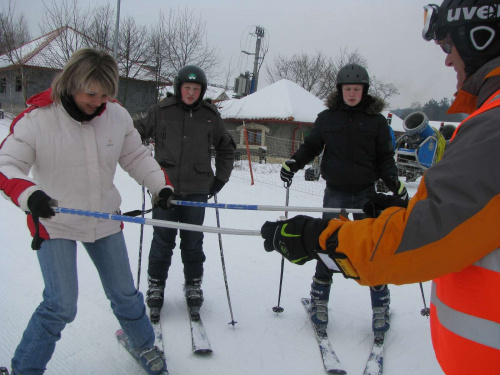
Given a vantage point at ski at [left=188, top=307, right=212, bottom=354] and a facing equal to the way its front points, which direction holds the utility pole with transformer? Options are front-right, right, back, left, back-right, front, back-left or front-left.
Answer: back

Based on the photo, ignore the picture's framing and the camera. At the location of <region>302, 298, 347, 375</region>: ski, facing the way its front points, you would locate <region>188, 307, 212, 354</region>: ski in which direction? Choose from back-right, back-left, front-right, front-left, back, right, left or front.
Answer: right

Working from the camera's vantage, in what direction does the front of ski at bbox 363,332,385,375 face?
facing the viewer

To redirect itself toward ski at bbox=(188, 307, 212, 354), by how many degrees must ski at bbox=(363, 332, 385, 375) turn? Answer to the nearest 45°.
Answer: approximately 90° to its right

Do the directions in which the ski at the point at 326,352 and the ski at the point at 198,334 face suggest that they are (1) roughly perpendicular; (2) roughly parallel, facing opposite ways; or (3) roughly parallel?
roughly parallel

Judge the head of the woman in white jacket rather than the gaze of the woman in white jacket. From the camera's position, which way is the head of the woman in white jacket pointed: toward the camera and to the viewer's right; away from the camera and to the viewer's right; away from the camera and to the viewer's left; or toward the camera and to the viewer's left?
toward the camera and to the viewer's right

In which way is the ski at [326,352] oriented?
toward the camera

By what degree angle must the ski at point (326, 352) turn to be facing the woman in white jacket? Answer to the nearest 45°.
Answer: approximately 45° to its right

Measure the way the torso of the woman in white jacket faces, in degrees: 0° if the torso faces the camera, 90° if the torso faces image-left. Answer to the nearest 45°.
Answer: approximately 315°

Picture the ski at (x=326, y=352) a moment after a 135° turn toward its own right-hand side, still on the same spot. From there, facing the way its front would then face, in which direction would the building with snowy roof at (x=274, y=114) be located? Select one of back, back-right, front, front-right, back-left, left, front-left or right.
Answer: front-right

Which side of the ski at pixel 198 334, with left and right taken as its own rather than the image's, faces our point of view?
front

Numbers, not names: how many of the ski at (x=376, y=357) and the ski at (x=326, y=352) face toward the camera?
2

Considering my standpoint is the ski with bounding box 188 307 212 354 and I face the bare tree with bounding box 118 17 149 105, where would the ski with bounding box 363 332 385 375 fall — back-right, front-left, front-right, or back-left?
back-right

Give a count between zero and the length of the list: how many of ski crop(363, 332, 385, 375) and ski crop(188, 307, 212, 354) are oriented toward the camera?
2

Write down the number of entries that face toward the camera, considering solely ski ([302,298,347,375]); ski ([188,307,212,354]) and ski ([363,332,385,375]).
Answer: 3
